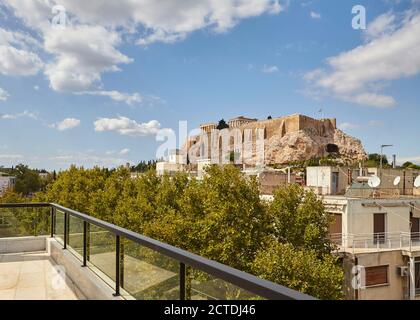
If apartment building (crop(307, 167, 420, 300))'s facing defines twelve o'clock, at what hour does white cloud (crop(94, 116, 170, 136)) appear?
The white cloud is roughly at 5 o'clock from the apartment building.

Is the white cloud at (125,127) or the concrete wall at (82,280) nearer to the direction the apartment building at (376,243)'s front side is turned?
the concrete wall

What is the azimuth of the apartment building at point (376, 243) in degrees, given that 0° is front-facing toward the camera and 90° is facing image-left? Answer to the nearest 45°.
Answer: approximately 0°
